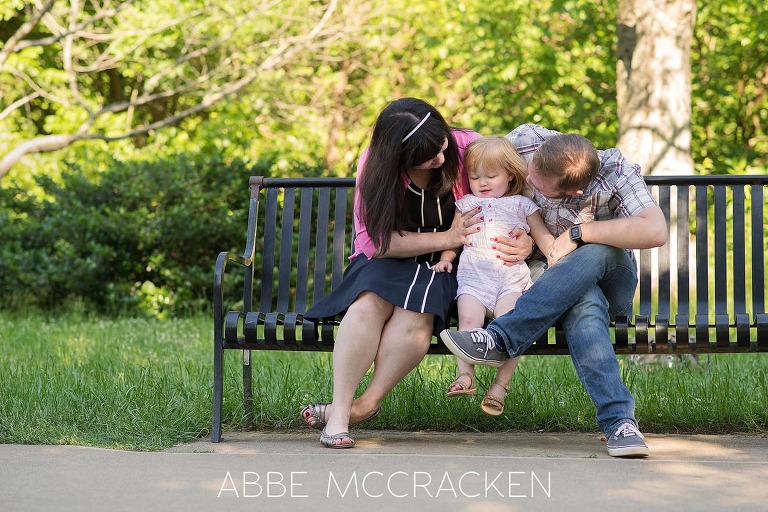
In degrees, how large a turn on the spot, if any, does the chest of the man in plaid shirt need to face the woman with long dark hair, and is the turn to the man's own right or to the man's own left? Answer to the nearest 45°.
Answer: approximately 45° to the man's own right

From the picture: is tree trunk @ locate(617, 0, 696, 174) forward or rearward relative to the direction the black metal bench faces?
rearward

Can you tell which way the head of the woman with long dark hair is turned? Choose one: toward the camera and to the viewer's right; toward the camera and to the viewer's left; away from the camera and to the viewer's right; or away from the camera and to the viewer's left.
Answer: toward the camera and to the viewer's right

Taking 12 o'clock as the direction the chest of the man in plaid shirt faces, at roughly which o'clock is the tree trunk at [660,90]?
The tree trunk is roughly at 5 o'clock from the man in plaid shirt.

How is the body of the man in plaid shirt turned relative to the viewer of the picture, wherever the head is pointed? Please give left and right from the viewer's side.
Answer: facing the viewer and to the left of the viewer

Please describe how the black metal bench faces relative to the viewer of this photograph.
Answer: facing the viewer

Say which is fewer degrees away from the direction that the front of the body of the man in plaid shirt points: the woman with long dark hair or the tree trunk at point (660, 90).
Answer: the woman with long dark hair
